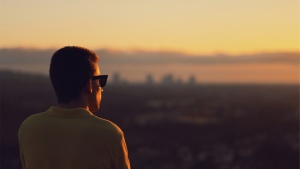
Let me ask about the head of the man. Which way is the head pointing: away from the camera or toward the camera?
away from the camera

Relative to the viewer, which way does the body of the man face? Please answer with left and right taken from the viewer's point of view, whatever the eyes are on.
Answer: facing away from the viewer and to the right of the viewer
